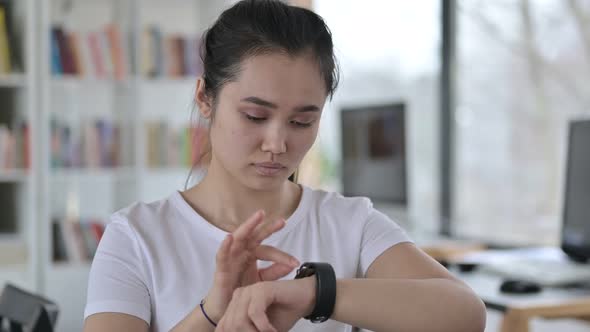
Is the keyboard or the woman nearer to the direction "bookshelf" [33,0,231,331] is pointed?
the woman

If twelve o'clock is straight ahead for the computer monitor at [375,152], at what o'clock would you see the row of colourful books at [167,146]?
The row of colourful books is roughly at 2 o'clock from the computer monitor.

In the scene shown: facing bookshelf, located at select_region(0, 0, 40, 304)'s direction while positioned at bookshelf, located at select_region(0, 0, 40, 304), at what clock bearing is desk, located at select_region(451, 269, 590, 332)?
The desk is roughly at 11 o'clock from the bookshelf.

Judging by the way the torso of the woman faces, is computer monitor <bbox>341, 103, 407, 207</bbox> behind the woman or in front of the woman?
behind

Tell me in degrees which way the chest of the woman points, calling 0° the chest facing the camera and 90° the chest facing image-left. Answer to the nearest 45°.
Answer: approximately 0°

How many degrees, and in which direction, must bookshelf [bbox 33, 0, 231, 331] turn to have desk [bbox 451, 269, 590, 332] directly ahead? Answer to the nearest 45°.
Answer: approximately 45° to its left

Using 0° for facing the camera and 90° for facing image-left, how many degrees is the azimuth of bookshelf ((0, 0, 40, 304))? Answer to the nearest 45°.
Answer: approximately 0°

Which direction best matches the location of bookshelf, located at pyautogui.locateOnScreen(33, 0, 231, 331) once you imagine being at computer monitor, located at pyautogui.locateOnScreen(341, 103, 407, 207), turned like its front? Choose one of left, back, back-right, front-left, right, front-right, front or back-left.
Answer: front-right

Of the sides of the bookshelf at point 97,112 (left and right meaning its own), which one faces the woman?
front
